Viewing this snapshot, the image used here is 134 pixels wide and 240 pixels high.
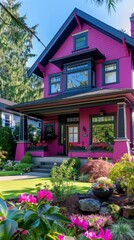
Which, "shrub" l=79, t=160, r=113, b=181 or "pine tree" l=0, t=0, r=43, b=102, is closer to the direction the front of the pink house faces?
the shrub

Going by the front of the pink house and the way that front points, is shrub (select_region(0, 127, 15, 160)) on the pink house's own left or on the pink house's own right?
on the pink house's own right

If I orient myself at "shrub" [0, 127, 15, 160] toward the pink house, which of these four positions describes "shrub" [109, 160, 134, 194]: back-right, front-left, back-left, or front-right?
front-right

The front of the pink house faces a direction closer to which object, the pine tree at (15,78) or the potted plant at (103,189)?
the potted plant

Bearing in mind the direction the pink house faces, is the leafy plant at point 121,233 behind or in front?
in front

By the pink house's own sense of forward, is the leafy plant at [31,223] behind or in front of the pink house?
in front

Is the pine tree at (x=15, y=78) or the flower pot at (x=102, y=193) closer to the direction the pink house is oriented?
the flower pot

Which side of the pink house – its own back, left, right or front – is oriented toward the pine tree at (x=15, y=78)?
right

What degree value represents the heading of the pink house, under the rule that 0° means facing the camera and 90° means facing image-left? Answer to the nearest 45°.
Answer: approximately 45°
